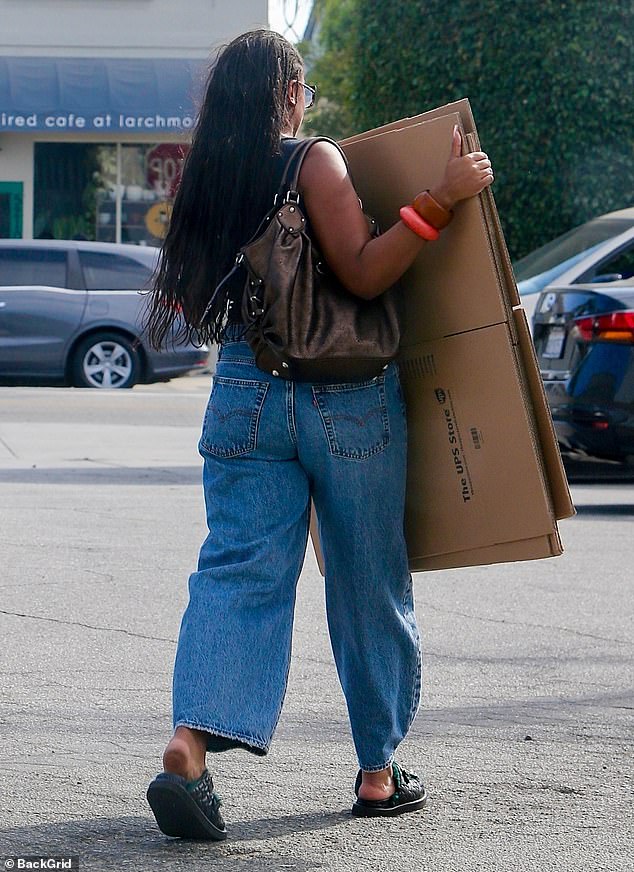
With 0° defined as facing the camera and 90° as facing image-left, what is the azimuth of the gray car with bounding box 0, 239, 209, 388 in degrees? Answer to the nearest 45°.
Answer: approximately 90°

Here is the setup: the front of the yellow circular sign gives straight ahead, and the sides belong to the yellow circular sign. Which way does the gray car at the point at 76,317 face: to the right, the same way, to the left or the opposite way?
to the right

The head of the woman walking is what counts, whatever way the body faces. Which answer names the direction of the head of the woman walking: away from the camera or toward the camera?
away from the camera

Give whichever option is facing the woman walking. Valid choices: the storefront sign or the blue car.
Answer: the storefront sign

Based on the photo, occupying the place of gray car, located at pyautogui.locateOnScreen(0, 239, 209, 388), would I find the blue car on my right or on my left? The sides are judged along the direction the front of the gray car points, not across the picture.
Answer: on my left

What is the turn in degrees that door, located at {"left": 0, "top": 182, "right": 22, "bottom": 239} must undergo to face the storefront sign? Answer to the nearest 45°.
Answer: approximately 45° to its left

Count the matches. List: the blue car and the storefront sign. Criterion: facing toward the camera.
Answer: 1

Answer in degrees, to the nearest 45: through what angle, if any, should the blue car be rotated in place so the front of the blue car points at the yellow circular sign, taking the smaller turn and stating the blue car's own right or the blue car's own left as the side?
approximately 90° to the blue car's own left
